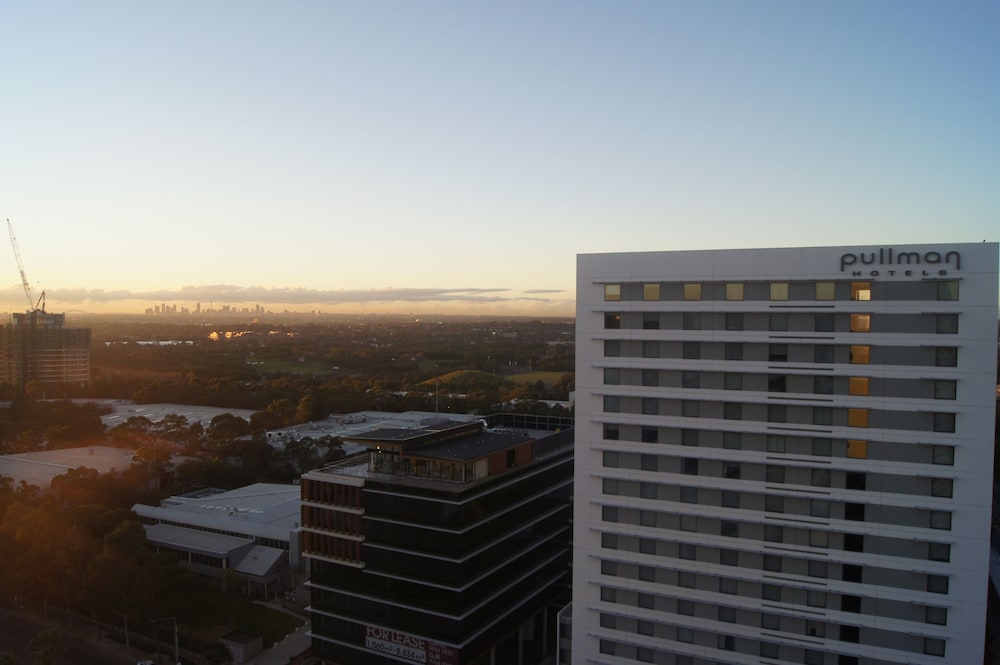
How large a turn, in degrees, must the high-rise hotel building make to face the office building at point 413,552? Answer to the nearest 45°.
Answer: approximately 90° to its right

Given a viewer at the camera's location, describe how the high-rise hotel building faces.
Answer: facing the viewer
